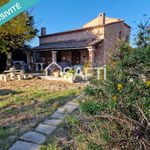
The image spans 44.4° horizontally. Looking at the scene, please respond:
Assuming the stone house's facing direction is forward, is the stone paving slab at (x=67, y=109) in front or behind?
in front

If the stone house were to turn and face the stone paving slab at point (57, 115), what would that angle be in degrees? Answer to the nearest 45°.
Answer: approximately 45° to its left

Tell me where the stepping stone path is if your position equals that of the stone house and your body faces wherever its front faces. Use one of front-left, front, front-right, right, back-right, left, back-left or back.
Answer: front-left

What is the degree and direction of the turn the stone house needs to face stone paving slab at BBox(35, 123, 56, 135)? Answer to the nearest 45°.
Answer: approximately 45° to its left

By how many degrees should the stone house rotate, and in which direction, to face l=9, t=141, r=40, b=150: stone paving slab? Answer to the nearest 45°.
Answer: approximately 45° to its left
